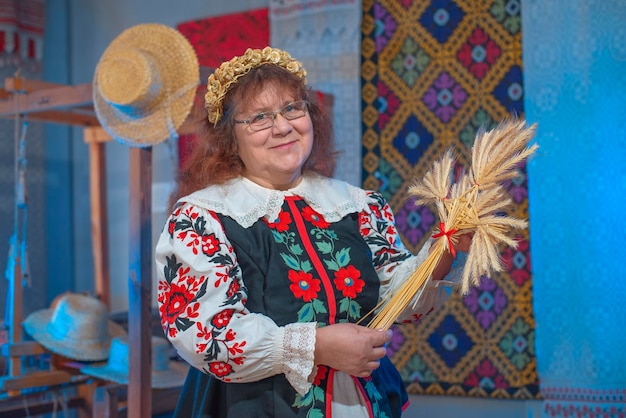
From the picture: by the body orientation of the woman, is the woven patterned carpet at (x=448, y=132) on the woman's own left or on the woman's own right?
on the woman's own left

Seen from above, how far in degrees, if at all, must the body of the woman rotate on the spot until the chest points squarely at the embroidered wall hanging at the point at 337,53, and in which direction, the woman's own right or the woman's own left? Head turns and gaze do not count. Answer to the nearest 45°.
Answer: approximately 135° to the woman's own left

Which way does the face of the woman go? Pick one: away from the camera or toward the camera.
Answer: toward the camera

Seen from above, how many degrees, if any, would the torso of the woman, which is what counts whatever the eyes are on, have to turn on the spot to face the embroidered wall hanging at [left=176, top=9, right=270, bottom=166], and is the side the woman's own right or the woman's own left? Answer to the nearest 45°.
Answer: approximately 135° to the woman's own left

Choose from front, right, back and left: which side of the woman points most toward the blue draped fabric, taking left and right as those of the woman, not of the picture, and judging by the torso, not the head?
left

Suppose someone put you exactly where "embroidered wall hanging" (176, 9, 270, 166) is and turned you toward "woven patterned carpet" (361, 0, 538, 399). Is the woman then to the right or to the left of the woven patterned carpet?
right
